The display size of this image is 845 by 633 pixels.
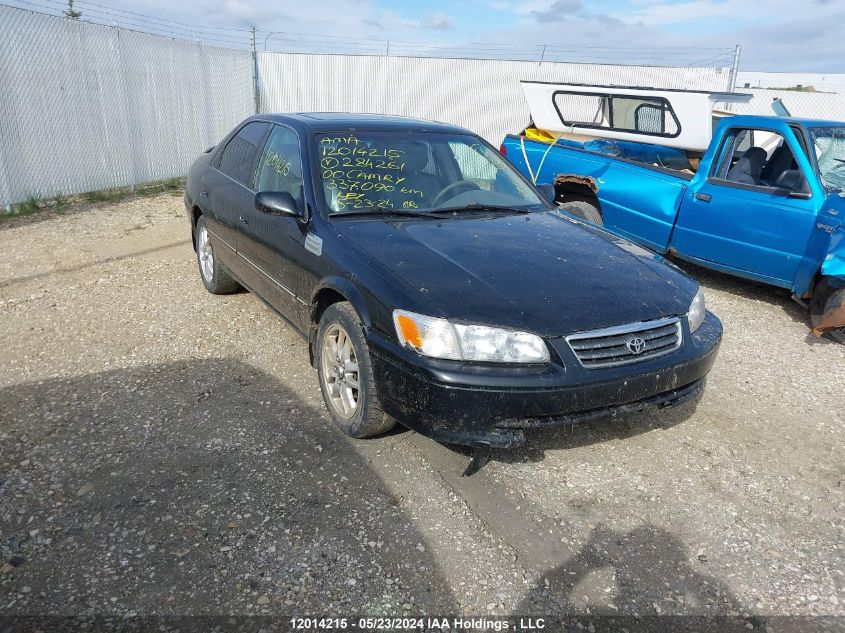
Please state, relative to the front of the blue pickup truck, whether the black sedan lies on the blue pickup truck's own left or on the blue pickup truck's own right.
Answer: on the blue pickup truck's own right

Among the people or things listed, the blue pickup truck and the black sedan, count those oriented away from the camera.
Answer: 0

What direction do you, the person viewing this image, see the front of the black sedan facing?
facing the viewer and to the right of the viewer

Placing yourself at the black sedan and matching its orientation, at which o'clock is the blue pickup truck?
The blue pickup truck is roughly at 9 o'clock from the black sedan.

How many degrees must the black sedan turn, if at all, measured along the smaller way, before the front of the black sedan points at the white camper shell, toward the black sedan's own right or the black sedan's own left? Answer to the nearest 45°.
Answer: approximately 135° to the black sedan's own left
